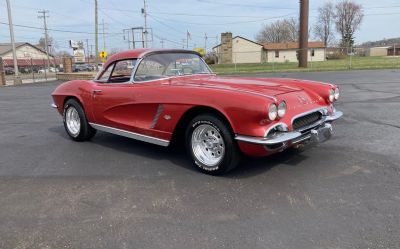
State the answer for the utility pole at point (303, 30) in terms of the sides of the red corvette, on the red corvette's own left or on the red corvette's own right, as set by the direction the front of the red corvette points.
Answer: on the red corvette's own left

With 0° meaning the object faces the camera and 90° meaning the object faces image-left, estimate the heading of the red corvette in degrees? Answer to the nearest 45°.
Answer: approximately 315°
